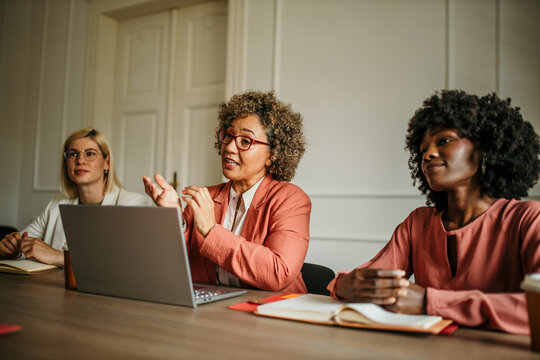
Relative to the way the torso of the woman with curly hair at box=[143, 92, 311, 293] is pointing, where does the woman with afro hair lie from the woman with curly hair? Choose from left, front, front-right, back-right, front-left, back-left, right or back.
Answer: left

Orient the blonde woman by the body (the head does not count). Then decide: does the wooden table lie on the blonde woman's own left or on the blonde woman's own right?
on the blonde woman's own left

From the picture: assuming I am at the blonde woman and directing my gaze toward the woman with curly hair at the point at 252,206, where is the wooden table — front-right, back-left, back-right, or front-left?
front-right

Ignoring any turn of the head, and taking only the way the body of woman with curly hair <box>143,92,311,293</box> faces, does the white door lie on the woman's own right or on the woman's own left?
on the woman's own right

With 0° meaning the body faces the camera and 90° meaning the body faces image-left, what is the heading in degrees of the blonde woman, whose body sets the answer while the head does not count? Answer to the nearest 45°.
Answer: approximately 45°

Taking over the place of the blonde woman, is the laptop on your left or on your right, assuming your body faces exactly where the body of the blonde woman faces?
on your left

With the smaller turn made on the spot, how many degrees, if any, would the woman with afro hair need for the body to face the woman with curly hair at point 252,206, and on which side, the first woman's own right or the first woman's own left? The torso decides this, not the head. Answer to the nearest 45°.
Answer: approximately 45° to the first woman's own right

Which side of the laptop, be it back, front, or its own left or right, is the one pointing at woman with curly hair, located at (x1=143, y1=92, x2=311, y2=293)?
front

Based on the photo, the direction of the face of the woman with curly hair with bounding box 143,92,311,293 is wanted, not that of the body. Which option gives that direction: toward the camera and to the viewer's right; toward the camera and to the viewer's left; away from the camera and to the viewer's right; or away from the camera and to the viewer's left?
toward the camera and to the viewer's left

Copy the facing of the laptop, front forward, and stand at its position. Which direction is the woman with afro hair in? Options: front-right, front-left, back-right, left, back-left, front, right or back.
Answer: front-right

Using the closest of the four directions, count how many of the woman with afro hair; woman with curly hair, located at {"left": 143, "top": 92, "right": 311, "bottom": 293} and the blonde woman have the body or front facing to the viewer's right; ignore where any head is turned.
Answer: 0

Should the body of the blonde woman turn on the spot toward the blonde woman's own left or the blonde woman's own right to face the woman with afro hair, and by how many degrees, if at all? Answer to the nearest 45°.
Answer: approximately 90° to the blonde woman's own left

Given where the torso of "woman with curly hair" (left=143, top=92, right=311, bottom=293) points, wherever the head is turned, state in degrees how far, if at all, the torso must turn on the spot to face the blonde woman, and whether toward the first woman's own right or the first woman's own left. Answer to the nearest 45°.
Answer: approximately 90° to the first woman's own right

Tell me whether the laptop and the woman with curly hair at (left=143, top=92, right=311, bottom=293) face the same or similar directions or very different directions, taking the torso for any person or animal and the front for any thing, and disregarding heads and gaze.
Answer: very different directions

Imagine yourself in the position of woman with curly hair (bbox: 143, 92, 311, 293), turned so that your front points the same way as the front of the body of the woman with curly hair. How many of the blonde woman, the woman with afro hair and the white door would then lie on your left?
1
